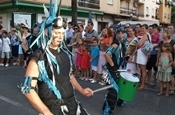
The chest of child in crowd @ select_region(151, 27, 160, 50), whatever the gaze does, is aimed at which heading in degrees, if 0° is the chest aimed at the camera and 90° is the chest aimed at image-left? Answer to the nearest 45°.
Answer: approximately 45°

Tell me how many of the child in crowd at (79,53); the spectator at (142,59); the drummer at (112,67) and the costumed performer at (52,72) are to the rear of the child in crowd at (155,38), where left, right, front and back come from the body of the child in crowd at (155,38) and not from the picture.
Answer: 0

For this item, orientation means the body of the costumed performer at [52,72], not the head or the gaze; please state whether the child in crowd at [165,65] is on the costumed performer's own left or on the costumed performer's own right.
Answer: on the costumed performer's own left

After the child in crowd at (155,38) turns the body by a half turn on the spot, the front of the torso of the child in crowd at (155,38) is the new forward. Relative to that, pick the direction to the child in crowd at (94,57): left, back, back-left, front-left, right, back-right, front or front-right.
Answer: back-left

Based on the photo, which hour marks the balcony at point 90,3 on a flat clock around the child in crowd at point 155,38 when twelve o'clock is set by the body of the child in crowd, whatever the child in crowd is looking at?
The balcony is roughly at 4 o'clock from the child in crowd.

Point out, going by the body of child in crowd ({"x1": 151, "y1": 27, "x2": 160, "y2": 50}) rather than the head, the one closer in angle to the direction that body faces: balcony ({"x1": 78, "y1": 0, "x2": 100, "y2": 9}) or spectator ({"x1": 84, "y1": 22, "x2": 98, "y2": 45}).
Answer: the spectator

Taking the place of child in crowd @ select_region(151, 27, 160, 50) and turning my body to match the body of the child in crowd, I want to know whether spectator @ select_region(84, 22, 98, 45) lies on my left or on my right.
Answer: on my right

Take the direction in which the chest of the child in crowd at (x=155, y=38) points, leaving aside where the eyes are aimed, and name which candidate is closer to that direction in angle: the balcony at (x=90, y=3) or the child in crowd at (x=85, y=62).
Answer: the child in crowd

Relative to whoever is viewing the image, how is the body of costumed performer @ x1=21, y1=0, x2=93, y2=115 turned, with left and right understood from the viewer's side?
facing the viewer and to the right of the viewer

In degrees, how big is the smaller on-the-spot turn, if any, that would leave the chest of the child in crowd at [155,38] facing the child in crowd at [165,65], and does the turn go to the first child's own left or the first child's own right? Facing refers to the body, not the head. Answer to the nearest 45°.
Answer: approximately 45° to the first child's own left

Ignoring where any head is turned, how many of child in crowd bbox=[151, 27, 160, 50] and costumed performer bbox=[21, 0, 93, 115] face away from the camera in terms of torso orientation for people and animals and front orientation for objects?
0

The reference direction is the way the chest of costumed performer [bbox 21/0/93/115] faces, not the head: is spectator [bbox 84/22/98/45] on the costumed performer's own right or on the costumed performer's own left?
on the costumed performer's own left

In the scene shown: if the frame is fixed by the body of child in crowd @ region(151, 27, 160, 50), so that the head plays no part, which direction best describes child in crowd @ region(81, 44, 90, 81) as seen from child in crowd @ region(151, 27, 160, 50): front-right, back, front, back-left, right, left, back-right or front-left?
front-right

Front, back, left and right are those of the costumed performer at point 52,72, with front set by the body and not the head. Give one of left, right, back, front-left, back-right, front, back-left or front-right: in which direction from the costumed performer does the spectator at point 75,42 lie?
back-left

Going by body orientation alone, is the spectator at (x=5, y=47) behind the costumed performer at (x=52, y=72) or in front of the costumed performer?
behind

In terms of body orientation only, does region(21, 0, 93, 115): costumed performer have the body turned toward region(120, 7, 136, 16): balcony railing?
no
